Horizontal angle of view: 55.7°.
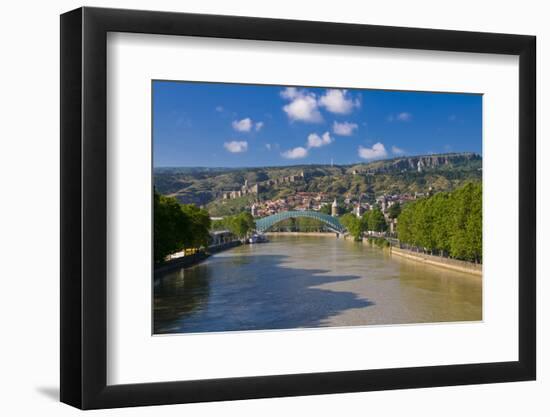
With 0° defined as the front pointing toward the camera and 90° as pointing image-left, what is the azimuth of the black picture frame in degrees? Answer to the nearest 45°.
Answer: approximately 315°
